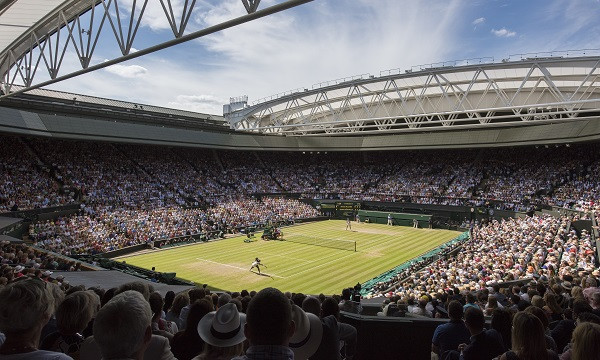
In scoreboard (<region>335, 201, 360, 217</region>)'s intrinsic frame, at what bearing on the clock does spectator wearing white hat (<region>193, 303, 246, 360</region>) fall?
The spectator wearing white hat is roughly at 12 o'clock from the scoreboard.

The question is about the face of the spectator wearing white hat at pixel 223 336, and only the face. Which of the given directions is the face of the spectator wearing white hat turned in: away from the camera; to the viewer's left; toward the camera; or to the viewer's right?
away from the camera

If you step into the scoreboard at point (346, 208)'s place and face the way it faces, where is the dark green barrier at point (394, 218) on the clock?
The dark green barrier is roughly at 10 o'clock from the scoreboard.

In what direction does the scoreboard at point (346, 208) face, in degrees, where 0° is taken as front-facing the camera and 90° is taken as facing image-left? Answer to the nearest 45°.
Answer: approximately 0°

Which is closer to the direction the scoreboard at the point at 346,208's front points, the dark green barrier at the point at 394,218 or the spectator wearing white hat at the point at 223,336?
the spectator wearing white hat
